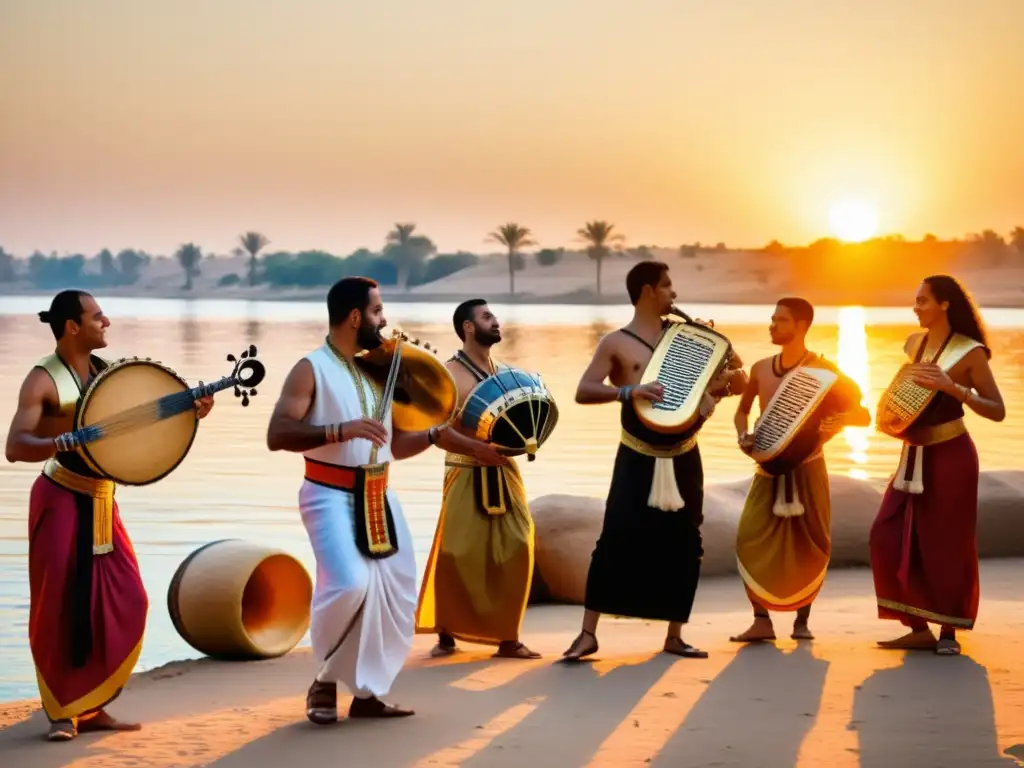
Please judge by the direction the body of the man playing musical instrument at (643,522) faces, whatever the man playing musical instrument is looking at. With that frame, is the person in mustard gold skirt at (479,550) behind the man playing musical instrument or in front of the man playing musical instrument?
behind

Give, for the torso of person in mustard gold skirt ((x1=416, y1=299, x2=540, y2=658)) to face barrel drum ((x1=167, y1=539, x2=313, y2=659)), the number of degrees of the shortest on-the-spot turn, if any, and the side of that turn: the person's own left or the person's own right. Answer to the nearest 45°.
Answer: approximately 135° to the person's own right

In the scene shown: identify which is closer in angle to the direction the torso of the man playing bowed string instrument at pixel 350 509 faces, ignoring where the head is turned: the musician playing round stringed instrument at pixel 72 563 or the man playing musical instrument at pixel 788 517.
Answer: the man playing musical instrument

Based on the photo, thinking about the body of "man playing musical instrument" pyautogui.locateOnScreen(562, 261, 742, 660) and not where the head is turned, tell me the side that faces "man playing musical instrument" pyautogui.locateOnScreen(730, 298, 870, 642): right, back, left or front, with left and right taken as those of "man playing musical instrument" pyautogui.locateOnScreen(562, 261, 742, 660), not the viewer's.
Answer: left

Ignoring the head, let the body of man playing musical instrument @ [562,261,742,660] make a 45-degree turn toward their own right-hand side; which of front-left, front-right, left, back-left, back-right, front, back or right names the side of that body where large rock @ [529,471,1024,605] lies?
back

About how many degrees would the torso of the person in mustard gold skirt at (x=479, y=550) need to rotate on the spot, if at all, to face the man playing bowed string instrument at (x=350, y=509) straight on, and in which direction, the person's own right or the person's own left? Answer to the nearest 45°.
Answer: approximately 45° to the person's own right

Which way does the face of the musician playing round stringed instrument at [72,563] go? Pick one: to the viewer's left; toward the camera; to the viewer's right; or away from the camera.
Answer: to the viewer's right

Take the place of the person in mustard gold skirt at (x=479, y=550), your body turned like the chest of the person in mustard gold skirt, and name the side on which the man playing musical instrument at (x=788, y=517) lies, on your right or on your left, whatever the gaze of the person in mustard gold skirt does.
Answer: on your left

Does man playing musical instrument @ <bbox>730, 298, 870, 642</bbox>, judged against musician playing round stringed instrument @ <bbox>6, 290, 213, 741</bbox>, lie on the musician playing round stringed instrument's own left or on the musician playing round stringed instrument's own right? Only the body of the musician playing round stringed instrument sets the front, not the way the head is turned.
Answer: on the musician playing round stringed instrument's own left
